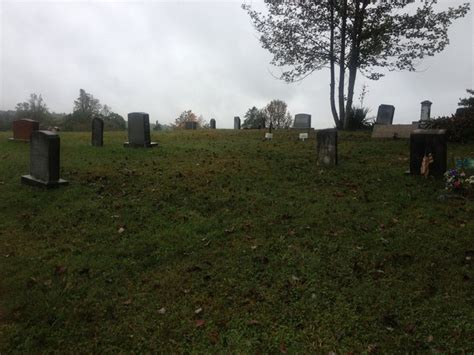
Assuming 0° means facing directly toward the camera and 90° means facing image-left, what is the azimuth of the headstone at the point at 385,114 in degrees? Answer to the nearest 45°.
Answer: approximately 0°

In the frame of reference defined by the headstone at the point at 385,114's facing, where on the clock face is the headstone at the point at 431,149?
the headstone at the point at 431,149 is roughly at 12 o'clock from the headstone at the point at 385,114.

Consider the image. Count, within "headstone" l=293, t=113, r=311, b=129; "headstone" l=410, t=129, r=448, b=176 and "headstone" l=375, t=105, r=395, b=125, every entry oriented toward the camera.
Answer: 3

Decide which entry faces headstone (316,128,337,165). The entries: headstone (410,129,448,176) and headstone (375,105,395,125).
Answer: headstone (375,105,395,125)

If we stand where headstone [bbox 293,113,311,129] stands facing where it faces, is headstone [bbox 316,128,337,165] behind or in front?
in front

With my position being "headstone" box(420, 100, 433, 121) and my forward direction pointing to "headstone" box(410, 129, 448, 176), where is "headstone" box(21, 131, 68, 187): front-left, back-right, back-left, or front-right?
front-right

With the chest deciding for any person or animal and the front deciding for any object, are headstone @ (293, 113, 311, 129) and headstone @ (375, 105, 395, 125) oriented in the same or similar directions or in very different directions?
same or similar directions

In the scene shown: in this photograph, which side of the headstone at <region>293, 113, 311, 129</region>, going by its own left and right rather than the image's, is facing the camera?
front

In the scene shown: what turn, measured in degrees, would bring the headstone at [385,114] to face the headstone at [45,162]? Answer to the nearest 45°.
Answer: approximately 45° to its right

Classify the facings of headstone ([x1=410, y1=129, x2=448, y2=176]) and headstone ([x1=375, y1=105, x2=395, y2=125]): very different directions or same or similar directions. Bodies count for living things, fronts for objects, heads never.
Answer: same or similar directions

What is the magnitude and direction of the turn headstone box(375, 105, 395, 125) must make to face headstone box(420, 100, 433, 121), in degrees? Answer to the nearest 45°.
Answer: approximately 135° to its left

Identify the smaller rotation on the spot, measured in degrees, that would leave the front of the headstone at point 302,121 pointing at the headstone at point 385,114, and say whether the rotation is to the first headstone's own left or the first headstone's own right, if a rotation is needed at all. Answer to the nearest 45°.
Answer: approximately 45° to the first headstone's own left

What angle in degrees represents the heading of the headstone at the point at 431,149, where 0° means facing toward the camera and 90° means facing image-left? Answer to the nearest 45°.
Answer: approximately 0°

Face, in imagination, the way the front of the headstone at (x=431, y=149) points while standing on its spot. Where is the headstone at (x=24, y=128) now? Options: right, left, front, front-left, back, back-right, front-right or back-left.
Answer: right

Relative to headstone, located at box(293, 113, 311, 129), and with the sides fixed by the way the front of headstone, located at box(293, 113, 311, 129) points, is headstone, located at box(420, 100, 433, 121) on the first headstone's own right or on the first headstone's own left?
on the first headstone's own left
